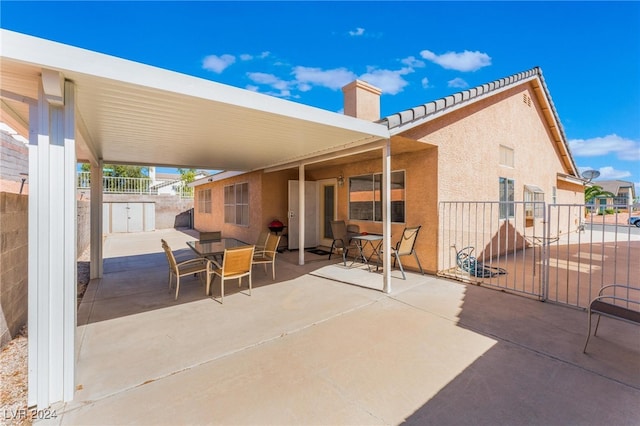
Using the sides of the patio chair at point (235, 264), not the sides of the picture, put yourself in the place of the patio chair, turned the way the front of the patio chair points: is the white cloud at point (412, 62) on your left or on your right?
on your right

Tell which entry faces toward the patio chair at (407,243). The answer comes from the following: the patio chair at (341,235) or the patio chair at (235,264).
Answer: the patio chair at (341,235)

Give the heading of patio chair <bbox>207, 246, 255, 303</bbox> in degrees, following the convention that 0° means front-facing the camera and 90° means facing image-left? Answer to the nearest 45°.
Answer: approximately 135°

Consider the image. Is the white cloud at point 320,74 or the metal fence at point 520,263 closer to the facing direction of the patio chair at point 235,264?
the white cloud

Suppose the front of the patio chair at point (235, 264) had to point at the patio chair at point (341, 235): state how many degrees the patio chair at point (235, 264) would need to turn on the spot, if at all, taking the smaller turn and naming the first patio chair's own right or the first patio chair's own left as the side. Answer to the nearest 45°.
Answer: approximately 90° to the first patio chair's own right
